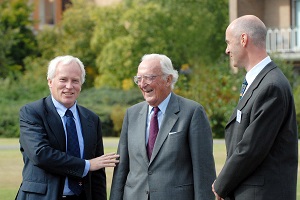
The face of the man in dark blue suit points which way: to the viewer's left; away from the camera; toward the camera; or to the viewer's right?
toward the camera

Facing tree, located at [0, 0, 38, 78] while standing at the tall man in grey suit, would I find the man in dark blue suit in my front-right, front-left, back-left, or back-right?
front-left

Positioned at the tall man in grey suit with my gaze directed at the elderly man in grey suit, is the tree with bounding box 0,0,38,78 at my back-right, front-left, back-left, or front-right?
front-right

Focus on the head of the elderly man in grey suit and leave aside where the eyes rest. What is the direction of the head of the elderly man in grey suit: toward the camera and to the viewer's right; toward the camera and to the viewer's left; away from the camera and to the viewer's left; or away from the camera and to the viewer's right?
toward the camera and to the viewer's left

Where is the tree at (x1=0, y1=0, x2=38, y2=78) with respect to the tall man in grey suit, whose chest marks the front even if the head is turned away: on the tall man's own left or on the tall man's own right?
on the tall man's own right

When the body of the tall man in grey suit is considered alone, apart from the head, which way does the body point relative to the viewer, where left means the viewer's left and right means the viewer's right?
facing to the left of the viewer

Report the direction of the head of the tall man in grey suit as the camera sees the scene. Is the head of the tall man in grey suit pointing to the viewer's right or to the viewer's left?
to the viewer's left

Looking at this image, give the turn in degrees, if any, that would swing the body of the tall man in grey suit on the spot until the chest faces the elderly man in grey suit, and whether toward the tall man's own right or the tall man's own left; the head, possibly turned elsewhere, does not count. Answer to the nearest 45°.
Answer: approximately 45° to the tall man's own right
